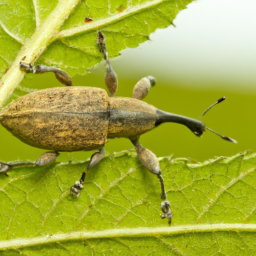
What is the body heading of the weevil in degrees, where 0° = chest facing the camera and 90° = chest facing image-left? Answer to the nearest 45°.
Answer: approximately 270°
